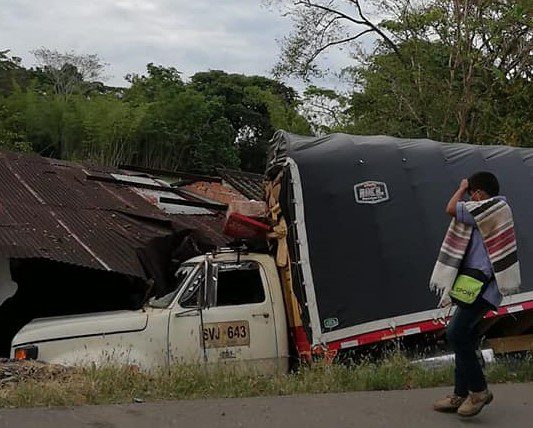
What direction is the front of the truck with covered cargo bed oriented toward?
to the viewer's left

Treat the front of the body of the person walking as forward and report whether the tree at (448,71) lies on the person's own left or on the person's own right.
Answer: on the person's own right

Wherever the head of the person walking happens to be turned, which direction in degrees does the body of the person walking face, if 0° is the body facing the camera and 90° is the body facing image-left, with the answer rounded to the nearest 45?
approximately 90°

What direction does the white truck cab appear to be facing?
to the viewer's left

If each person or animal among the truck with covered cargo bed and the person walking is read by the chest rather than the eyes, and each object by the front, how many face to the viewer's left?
2

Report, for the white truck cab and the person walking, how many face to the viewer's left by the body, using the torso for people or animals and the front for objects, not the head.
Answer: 2

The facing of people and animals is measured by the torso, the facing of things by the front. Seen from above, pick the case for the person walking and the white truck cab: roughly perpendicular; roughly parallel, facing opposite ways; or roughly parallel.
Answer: roughly parallel

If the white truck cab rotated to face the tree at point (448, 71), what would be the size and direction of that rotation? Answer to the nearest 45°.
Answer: approximately 135° to its right

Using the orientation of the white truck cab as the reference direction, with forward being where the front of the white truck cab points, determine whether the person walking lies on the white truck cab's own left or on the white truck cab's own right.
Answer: on the white truck cab's own left

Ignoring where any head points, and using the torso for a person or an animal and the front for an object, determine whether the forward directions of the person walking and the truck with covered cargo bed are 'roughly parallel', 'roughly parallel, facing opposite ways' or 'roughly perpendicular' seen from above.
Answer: roughly parallel
